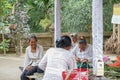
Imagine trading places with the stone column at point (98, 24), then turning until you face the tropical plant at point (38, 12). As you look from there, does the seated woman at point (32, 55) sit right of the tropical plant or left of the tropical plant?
left

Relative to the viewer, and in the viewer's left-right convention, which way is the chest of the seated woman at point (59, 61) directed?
facing away from the viewer and to the right of the viewer

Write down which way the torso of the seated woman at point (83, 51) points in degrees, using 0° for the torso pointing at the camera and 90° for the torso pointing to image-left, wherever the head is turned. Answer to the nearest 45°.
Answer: approximately 0°

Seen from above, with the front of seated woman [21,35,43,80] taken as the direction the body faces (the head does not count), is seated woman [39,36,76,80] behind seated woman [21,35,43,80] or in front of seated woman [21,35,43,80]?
in front

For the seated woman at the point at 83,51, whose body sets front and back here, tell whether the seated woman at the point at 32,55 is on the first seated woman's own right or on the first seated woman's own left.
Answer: on the first seated woman's own right

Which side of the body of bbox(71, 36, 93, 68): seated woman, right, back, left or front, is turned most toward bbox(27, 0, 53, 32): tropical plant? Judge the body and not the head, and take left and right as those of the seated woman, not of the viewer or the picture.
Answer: back
